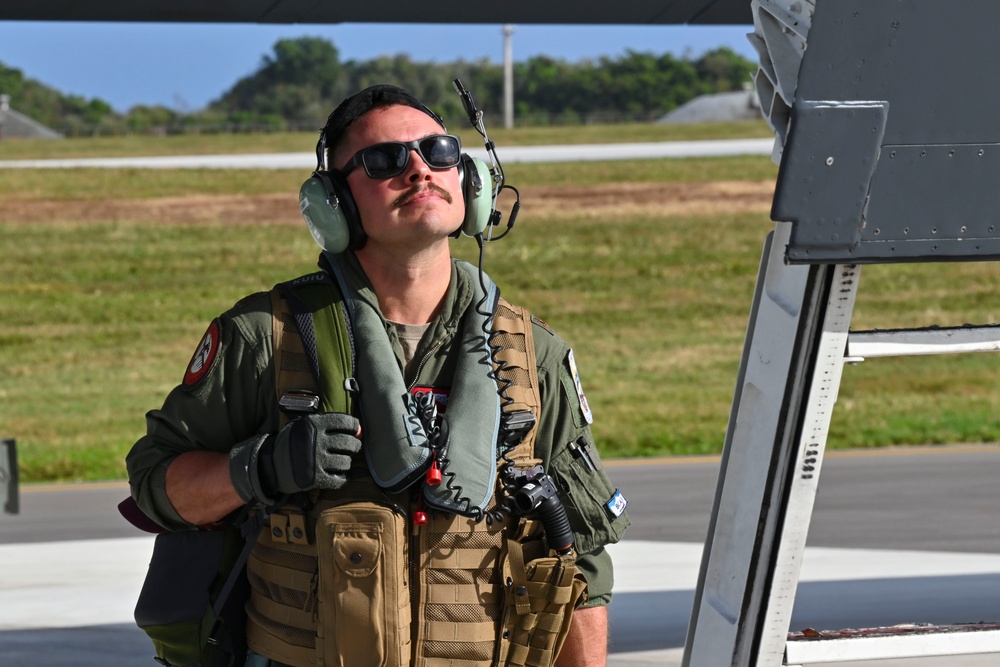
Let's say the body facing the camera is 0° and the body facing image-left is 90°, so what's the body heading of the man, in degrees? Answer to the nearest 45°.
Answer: approximately 0°
